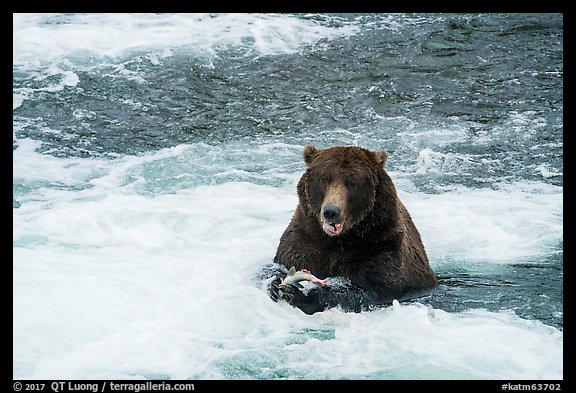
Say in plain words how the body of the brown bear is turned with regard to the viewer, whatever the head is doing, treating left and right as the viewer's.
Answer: facing the viewer and to the left of the viewer
